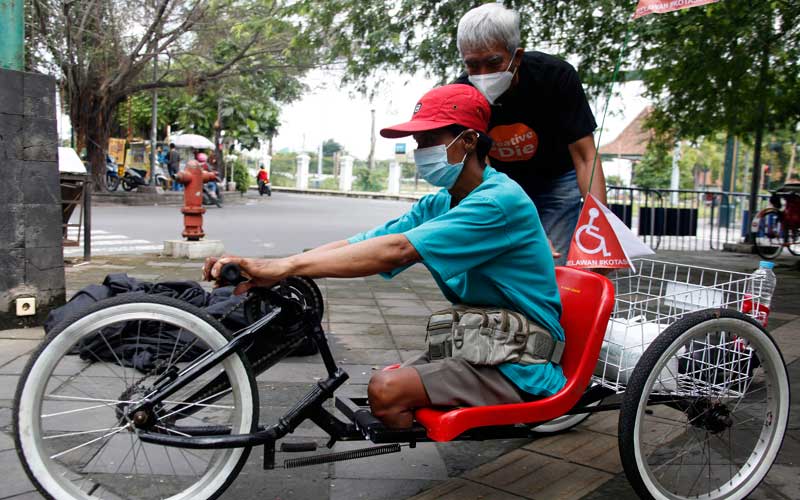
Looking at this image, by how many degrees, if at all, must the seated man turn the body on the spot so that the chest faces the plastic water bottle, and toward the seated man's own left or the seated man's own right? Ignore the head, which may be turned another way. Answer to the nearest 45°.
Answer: approximately 180°

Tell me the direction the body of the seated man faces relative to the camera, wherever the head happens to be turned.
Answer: to the viewer's left

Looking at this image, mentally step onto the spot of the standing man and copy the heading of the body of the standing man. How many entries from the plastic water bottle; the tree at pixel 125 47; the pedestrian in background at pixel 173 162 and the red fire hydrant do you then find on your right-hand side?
3

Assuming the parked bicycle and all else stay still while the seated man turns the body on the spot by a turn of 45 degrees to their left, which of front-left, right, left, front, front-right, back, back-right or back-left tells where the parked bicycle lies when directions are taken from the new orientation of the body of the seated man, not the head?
back

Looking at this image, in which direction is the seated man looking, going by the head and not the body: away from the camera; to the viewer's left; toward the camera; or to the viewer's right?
to the viewer's left

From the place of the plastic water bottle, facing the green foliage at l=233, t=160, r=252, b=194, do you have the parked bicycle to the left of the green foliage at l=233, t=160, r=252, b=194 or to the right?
right

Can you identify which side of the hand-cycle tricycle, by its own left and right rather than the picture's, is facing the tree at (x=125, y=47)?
right

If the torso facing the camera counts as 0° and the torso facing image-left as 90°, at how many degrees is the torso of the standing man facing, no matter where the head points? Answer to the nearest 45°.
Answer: approximately 45°

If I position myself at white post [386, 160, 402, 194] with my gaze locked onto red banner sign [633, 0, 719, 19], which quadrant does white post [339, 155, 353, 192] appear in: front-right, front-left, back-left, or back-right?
back-right

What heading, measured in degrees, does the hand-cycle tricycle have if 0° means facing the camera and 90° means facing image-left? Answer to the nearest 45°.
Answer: approximately 90°

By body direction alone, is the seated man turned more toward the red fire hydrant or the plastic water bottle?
the red fire hydrant
